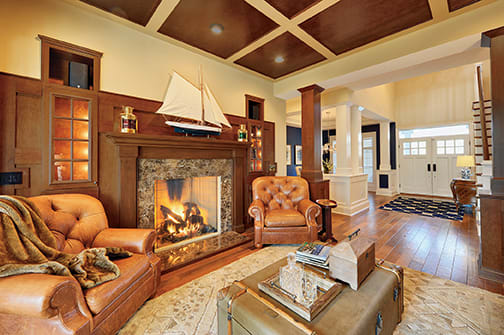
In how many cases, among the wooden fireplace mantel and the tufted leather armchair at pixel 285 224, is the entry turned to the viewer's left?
0

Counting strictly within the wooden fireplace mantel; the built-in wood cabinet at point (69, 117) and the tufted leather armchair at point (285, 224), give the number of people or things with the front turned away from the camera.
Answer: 0

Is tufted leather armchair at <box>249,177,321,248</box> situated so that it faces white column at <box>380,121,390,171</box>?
no

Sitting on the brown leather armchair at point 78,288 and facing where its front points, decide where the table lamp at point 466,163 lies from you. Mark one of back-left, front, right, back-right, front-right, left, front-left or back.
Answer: front-left

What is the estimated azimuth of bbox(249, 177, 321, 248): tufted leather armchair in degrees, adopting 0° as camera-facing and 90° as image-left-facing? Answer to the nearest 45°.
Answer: approximately 0°

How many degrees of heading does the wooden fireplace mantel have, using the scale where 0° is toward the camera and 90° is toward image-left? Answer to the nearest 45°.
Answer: approximately 315°

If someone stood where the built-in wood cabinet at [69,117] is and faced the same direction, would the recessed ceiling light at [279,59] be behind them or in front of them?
in front

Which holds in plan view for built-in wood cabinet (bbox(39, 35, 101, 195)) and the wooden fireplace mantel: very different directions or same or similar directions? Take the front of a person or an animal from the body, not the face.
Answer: same or similar directions

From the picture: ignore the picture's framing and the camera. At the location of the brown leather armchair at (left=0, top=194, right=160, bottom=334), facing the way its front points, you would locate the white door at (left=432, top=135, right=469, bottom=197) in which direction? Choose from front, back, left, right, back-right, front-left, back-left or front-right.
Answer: front-left

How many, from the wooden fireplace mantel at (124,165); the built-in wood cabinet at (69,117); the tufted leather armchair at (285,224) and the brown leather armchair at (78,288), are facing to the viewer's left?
0

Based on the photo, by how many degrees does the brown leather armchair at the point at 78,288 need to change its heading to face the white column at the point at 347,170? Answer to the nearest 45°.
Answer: approximately 45° to its left

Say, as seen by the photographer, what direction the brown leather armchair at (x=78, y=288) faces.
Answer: facing the viewer and to the right of the viewer

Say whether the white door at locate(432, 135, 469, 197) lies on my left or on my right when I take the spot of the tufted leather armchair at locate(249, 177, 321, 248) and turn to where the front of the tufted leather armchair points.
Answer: on my left

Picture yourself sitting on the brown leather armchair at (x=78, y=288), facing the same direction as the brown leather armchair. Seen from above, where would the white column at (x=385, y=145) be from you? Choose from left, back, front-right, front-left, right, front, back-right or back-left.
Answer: front-left

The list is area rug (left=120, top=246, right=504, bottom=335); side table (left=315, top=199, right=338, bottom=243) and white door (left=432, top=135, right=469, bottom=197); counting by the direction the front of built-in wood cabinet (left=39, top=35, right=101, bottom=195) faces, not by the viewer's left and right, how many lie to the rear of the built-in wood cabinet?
0

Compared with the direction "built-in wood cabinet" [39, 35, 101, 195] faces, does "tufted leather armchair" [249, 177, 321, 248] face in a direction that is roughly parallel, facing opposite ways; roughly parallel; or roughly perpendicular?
roughly perpendicular

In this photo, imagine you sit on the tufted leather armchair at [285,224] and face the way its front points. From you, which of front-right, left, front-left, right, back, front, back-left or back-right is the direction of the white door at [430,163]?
back-left
